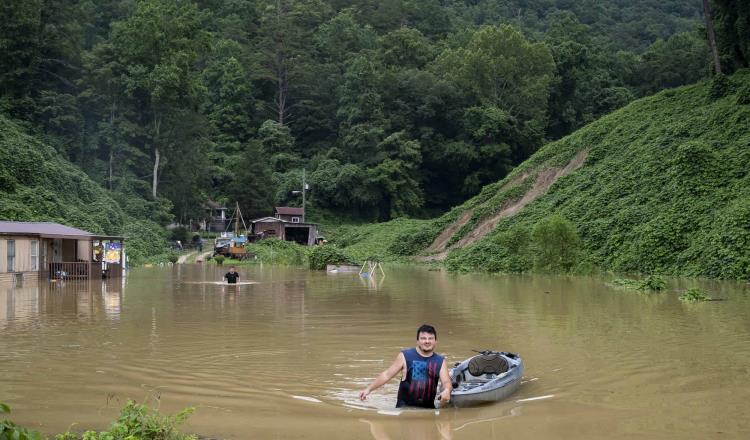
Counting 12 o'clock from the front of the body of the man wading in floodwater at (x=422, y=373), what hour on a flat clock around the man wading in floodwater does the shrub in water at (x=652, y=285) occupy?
The shrub in water is roughly at 7 o'clock from the man wading in floodwater.

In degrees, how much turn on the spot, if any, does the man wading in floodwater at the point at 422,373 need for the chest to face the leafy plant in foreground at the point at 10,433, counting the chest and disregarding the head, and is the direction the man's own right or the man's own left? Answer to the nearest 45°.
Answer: approximately 45° to the man's own right

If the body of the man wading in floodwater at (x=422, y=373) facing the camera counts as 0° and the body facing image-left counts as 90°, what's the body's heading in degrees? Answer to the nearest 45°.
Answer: approximately 0°

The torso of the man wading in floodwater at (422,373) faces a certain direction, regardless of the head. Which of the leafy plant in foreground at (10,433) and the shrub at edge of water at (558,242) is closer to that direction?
the leafy plant in foreground

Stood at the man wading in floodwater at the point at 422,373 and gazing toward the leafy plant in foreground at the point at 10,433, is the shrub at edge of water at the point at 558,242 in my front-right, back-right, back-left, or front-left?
back-right

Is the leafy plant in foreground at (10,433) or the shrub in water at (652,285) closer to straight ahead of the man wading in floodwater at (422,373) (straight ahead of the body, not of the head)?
the leafy plant in foreground

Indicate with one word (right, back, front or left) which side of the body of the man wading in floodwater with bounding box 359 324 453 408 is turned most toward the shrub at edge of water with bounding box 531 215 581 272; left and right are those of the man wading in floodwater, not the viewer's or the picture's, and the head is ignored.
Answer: back

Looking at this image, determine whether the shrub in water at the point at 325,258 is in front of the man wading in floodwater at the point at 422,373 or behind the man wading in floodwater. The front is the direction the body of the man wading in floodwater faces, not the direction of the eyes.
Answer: behind
